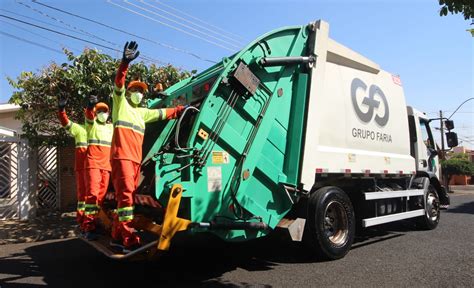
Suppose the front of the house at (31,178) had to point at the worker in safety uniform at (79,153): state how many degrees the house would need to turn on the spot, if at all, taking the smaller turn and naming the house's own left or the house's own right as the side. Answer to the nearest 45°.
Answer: approximately 45° to the house's own right

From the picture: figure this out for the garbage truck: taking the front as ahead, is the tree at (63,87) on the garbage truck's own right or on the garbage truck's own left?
on the garbage truck's own left

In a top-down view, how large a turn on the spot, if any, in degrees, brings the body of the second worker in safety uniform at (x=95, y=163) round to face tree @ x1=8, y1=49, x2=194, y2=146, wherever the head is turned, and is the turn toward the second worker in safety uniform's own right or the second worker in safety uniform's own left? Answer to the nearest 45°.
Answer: approximately 180°

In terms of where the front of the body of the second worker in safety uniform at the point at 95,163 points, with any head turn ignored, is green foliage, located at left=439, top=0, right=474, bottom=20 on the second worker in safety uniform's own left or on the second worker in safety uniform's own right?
on the second worker in safety uniform's own left

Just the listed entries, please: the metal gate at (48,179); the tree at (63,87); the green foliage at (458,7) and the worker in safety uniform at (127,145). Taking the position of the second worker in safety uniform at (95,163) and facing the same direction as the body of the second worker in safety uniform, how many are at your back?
2

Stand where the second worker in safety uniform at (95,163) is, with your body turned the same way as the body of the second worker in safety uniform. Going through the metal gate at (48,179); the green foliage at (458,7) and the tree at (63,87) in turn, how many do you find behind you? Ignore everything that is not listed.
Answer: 2

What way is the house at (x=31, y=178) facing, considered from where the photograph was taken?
facing the viewer and to the right of the viewer
